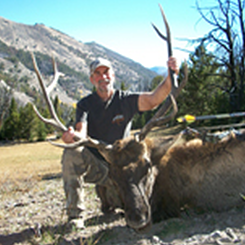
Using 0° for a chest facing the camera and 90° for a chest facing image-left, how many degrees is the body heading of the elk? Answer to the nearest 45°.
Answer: approximately 45°

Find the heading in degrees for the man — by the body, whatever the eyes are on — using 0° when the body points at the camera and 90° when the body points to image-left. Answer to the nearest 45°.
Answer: approximately 0°
